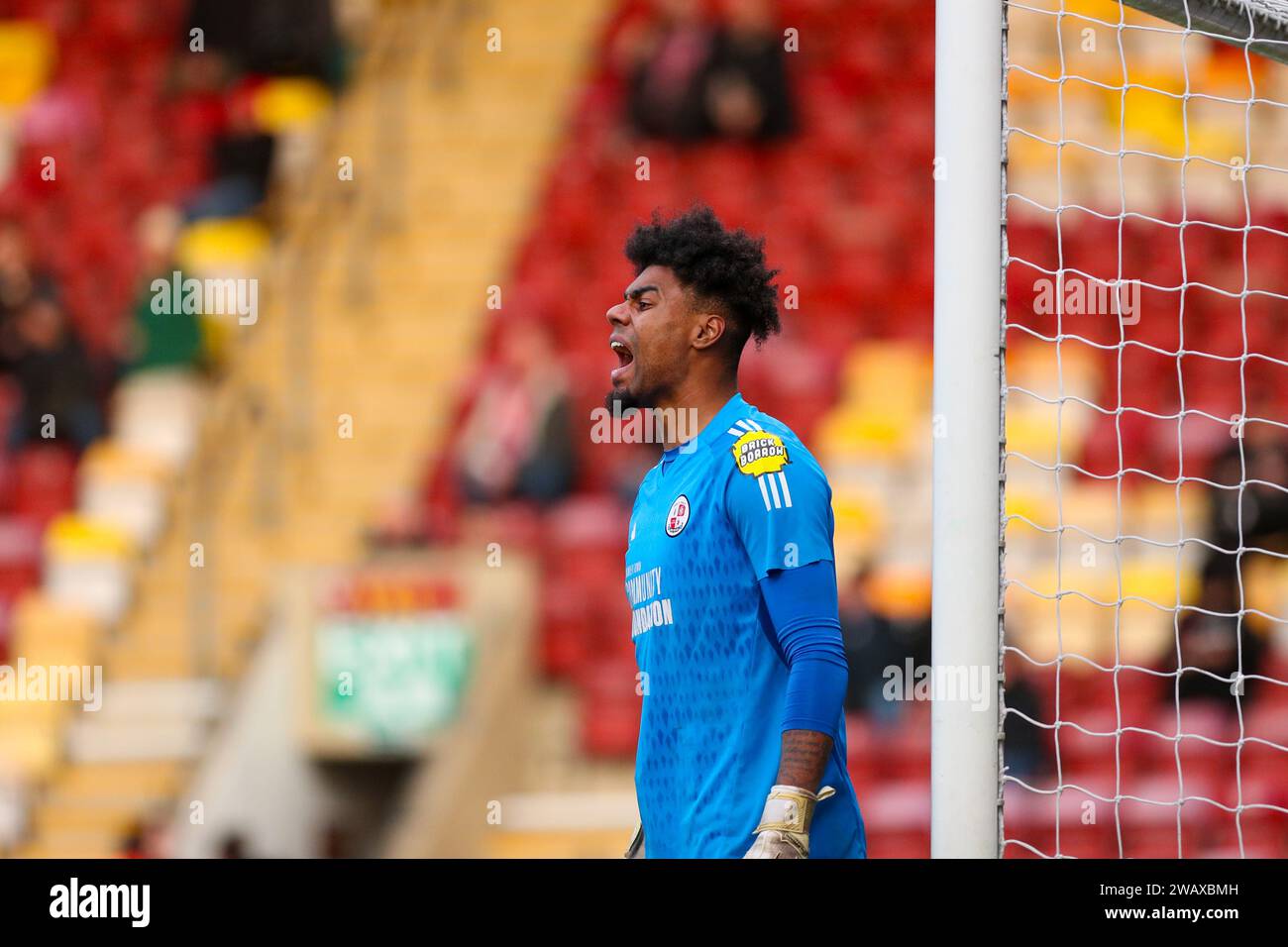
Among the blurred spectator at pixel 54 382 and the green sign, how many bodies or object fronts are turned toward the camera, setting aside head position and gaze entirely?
2

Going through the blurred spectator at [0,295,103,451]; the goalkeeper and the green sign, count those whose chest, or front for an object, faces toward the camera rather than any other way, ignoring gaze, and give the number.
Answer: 2

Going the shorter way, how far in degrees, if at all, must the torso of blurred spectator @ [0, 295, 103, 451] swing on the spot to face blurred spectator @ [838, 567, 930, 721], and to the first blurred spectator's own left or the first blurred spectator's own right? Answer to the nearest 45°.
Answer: approximately 45° to the first blurred spectator's own left

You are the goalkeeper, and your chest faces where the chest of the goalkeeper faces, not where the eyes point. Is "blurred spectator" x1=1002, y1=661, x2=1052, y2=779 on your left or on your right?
on your right

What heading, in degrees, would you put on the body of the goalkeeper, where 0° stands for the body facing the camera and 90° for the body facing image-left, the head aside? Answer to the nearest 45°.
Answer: approximately 90°

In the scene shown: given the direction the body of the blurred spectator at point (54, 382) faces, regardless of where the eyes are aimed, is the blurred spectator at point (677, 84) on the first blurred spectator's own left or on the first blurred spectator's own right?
on the first blurred spectator's own left

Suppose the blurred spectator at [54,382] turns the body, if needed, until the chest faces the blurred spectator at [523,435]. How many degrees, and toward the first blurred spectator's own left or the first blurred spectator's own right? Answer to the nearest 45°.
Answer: approximately 45° to the first blurred spectator's own left

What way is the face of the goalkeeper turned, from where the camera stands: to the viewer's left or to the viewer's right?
to the viewer's left

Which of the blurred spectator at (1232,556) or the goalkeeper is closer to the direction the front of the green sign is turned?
the goalkeeper

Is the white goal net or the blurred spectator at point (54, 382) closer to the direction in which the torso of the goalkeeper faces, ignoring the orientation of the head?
the blurred spectator
